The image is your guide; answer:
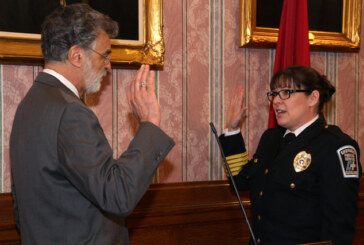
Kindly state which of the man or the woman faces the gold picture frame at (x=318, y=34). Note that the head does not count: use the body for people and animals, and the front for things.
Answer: the man

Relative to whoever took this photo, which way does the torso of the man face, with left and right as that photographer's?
facing away from the viewer and to the right of the viewer

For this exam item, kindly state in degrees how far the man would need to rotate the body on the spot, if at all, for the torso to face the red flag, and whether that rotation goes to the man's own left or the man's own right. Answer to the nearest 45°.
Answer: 0° — they already face it

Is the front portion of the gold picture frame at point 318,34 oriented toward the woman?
yes

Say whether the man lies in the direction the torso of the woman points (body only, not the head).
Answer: yes

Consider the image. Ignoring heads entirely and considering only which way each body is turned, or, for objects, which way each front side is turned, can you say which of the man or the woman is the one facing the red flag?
the man

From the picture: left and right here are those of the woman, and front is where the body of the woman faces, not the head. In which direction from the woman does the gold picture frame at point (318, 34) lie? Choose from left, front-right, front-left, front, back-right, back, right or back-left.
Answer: back-right

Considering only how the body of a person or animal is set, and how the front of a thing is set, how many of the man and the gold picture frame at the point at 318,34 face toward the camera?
1

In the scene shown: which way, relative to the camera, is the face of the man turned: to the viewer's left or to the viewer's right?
to the viewer's right

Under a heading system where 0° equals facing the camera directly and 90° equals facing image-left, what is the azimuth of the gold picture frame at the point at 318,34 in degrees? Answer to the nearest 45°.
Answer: approximately 0°
